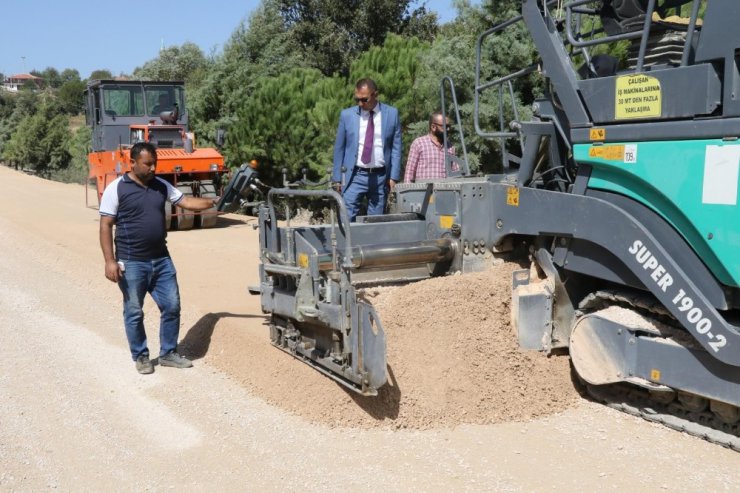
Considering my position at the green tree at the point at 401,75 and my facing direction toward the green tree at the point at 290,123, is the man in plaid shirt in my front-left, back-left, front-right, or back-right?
back-left

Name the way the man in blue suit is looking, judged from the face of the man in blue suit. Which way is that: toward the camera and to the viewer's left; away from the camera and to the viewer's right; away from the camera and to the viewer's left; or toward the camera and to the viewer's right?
toward the camera and to the viewer's left

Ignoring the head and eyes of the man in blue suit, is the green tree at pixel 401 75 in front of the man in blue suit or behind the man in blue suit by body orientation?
behind

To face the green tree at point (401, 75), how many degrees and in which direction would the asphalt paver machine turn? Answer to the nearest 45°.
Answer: approximately 135° to its left

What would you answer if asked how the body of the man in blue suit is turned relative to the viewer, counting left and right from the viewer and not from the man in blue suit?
facing the viewer

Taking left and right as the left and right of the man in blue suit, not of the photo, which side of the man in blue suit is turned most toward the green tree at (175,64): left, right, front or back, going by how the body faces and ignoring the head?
back

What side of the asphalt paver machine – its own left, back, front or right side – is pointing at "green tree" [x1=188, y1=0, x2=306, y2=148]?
back

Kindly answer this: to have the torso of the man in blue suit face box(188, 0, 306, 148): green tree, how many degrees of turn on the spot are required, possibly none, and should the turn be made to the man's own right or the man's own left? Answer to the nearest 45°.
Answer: approximately 180°

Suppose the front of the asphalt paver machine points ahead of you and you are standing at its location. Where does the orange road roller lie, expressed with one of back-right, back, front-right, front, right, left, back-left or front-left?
back

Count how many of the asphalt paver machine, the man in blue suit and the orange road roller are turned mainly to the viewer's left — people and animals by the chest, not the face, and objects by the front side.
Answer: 0

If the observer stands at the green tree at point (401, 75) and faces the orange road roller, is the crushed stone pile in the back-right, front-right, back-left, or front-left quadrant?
back-left

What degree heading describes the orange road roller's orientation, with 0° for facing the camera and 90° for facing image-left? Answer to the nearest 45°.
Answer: approximately 315°

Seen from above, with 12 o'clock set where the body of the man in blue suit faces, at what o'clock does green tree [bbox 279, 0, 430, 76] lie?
The green tree is roughly at 6 o'clock from the man in blue suit.

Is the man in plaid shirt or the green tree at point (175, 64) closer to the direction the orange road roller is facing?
the man in plaid shirt

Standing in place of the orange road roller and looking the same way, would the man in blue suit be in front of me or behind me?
in front

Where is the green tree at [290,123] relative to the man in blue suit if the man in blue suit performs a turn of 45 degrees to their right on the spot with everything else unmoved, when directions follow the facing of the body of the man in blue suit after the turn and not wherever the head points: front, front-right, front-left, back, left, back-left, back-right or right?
back-right
